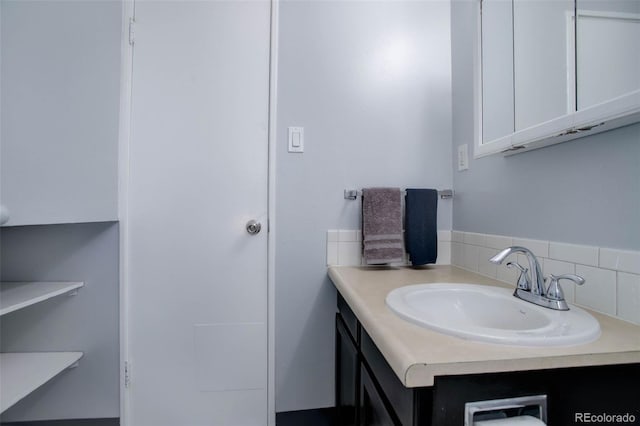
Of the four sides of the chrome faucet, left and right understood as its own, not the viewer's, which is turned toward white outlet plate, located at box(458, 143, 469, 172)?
right

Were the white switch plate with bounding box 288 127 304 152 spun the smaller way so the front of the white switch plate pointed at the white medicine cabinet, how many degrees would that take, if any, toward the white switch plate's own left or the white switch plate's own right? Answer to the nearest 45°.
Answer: approximately 45° to the white switch plate's own left

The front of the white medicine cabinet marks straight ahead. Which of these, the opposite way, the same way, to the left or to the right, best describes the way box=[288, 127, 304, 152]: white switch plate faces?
to the left

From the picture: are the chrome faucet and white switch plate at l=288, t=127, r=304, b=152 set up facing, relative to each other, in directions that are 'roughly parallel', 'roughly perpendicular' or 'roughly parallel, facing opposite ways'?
roughly perpendicular
